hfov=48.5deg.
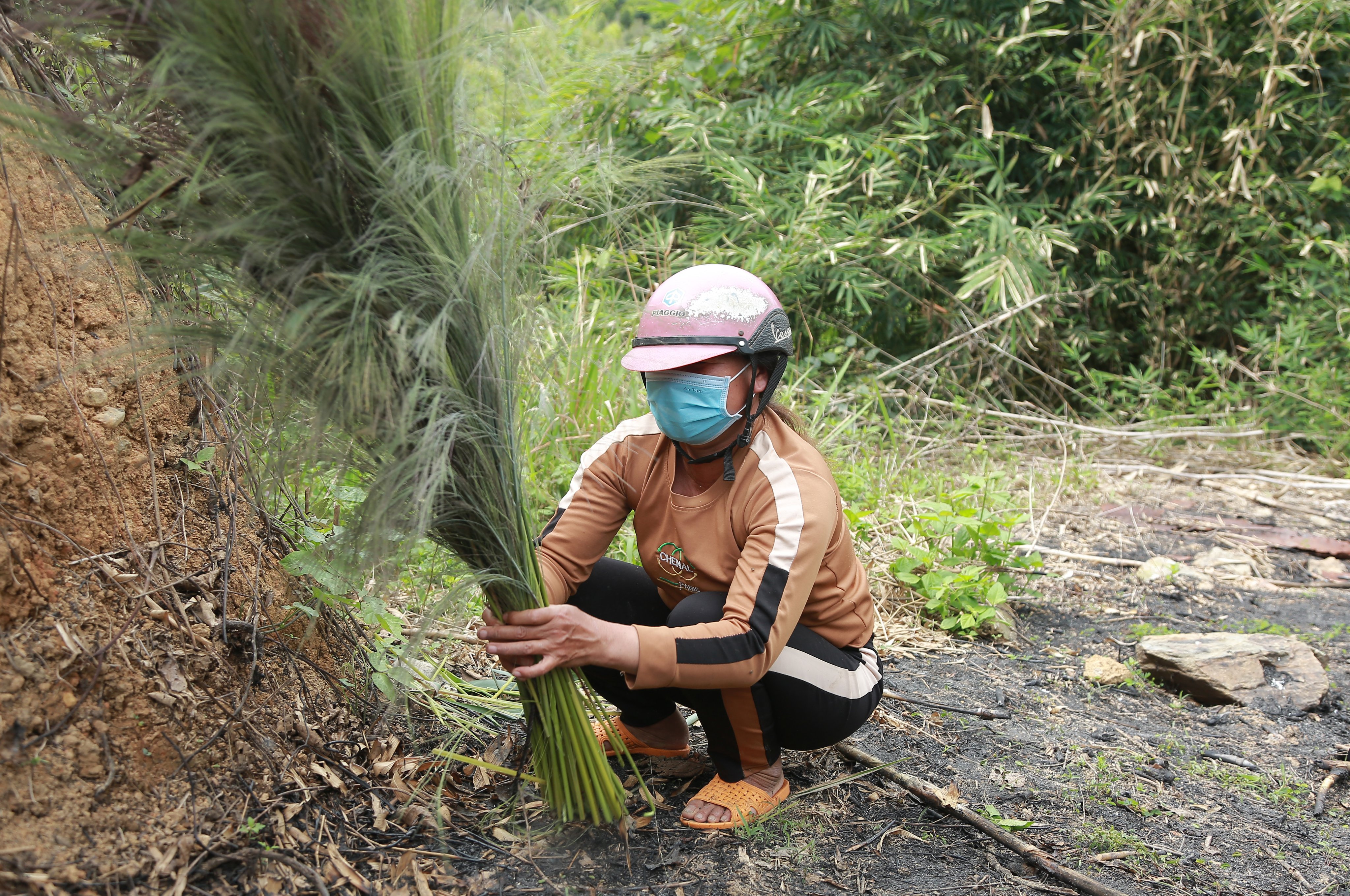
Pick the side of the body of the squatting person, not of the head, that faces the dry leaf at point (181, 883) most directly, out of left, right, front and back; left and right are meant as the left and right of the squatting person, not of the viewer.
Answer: front

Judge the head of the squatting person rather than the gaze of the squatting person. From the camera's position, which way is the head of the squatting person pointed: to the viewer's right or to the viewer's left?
to the viewer's left

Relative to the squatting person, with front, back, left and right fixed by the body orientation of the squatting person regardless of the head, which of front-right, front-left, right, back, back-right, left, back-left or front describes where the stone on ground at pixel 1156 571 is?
back

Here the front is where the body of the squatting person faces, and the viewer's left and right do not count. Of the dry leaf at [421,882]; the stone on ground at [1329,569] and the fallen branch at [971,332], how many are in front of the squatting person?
1

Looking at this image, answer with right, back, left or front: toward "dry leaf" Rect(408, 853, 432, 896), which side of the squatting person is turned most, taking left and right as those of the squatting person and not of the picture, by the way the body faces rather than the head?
front

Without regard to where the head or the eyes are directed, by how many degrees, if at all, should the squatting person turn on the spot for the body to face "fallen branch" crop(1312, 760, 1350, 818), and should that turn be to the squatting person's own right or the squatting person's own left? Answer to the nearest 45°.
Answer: approximately 135° to the squatting person's own left

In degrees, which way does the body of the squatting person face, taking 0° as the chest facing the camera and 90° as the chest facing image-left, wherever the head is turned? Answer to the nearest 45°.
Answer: approximately 45°

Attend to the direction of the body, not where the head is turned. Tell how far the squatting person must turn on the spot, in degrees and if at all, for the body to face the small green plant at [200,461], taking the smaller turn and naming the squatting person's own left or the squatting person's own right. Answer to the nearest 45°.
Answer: approximately 45° to the squatting person's own right

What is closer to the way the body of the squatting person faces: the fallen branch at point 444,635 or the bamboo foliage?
the fallen branch

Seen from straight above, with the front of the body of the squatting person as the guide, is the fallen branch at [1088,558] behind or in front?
behind

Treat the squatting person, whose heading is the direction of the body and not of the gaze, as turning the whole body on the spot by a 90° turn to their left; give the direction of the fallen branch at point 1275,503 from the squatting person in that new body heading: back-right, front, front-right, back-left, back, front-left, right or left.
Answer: left

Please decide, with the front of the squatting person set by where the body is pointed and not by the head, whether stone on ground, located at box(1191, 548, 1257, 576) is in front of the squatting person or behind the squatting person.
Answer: behind

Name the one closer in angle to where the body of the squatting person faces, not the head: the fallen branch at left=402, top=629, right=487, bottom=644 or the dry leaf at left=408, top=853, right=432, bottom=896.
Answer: the dry leaf
